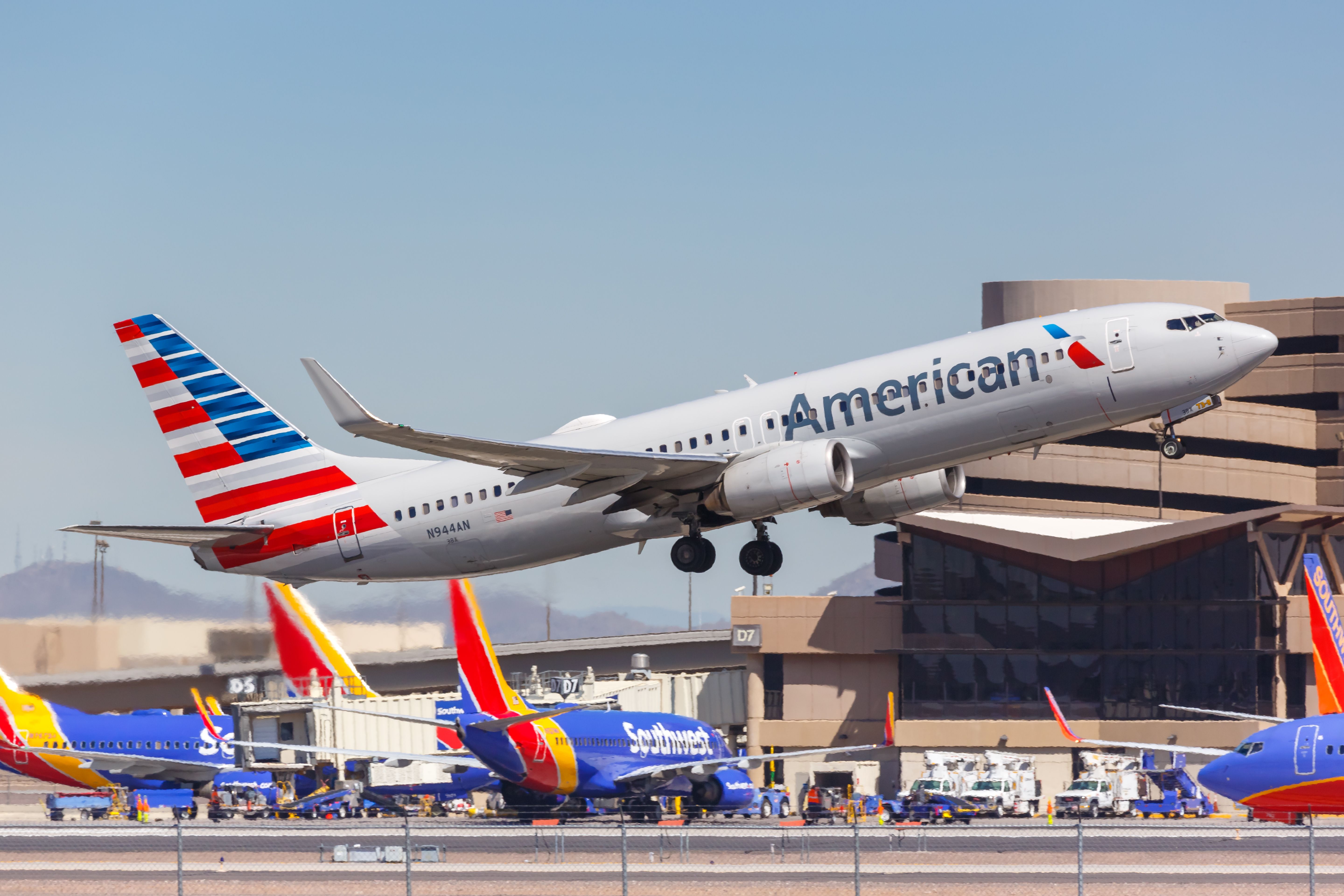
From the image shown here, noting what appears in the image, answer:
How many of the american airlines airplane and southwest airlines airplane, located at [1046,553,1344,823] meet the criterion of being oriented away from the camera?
0

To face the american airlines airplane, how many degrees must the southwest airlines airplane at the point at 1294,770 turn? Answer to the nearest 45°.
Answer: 0° — it already faces it

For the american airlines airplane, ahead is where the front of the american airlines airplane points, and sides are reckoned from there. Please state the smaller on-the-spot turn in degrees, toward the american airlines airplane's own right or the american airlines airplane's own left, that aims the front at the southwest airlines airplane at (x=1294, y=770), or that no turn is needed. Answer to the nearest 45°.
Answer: approximately 90° to the american airlines airplane's own left

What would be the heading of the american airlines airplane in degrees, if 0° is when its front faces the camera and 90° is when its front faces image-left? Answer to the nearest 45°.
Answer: approximately 315°

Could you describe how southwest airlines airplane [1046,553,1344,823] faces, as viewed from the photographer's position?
facing the viewer and to the left of the viewer
